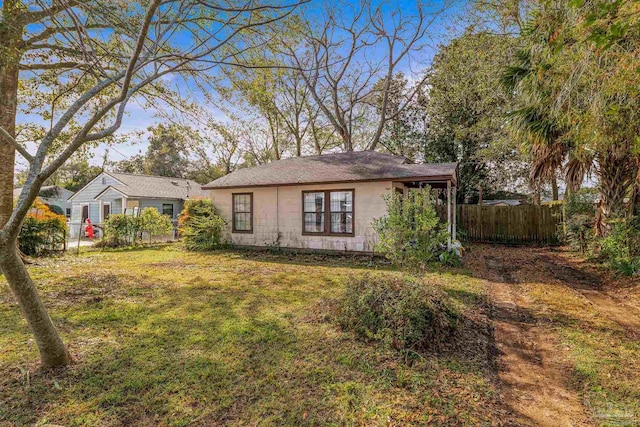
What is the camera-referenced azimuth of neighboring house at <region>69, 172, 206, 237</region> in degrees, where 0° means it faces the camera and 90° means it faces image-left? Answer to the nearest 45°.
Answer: approximately 45°

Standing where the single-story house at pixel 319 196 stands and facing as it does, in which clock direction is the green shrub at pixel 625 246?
The green shrub is roughly at 10 o'clock from the single-story house.

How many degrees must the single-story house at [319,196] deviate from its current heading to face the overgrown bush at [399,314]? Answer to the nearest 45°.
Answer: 0° — it already faces it

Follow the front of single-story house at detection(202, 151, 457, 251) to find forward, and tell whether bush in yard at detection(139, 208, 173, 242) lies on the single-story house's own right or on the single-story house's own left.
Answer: on the single-story house's own right

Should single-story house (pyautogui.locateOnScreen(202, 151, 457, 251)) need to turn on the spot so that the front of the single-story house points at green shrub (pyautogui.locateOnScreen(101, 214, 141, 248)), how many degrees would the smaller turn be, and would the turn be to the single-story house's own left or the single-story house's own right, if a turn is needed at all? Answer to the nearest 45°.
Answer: approximately 90° to the single-story house's own right

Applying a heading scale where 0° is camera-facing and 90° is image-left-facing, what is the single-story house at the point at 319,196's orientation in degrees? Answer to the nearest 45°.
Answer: approximately 0°

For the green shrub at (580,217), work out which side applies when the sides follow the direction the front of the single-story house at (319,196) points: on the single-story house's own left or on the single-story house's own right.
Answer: on the single-story house's own left

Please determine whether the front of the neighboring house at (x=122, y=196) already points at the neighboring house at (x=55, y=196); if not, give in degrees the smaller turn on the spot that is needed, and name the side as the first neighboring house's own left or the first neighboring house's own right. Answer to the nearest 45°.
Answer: approximately 90° to the first neighboring house's own right

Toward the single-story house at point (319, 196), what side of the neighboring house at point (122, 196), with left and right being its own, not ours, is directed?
left
